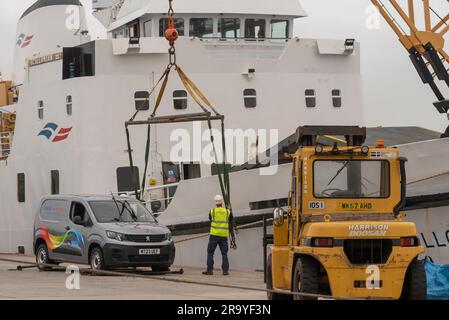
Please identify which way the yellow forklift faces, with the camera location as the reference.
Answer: facing away from the viewer

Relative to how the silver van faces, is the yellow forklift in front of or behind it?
in front

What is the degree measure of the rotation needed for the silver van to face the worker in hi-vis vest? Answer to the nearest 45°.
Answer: approximately 45° to its left

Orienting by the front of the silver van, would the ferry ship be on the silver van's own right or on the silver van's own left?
on the silver van's own left

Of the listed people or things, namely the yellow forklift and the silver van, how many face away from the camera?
1

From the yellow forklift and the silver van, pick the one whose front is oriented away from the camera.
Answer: the yellow forklift

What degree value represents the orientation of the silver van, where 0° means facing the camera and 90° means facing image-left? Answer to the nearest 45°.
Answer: approximately 315°
